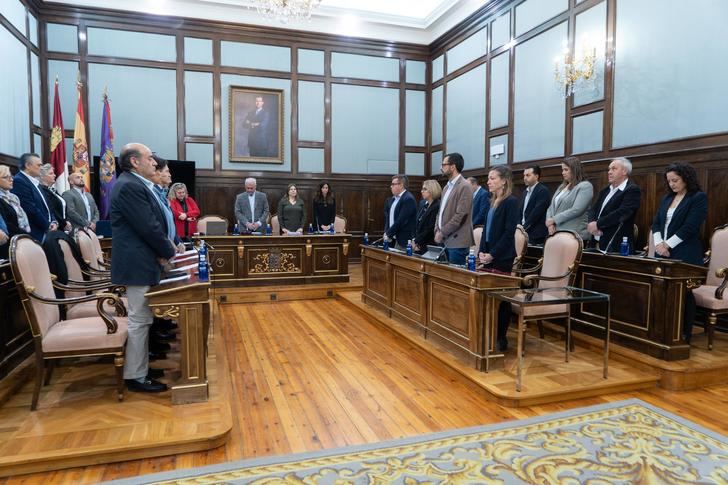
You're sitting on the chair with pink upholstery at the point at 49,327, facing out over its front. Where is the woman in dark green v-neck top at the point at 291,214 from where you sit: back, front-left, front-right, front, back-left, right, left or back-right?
front-left

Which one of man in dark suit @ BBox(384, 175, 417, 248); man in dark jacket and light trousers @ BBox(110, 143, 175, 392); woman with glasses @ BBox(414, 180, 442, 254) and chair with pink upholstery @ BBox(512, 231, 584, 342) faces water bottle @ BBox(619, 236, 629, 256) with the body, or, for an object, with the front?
man in dark jacket and light trousers @ BBox(110, 143, 175, 392)

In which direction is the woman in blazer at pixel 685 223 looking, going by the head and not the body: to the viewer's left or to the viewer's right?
to the viewer's left

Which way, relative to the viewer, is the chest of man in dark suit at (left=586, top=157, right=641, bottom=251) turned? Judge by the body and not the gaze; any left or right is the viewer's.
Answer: facing the viewer and to the left of the viewer

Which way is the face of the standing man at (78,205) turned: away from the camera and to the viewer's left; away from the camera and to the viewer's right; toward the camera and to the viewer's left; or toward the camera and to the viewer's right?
toward the camera and to the viewer's right

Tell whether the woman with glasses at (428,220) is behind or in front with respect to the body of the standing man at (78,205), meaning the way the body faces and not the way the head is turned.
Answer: in front

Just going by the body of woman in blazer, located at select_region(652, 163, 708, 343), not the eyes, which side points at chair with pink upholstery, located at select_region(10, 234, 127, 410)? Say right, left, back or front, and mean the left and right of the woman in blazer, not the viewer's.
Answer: front

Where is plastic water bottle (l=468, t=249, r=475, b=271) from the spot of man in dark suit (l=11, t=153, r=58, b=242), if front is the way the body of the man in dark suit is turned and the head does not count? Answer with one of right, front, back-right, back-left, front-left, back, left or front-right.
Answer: front-right

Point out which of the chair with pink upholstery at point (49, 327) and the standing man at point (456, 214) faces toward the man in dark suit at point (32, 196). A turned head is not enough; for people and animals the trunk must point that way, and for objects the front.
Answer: the standing man

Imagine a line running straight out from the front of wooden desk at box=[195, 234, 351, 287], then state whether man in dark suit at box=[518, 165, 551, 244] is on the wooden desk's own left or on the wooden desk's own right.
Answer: on the wooden desk's own left

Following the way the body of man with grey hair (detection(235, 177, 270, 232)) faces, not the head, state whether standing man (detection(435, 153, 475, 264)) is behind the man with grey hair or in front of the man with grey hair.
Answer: in front

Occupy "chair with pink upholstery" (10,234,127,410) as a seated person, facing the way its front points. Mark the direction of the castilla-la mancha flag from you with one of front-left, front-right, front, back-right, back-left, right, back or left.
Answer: left

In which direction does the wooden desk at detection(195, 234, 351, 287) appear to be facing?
toward the camera

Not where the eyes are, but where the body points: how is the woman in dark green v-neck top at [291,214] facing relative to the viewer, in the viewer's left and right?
facing the viewer

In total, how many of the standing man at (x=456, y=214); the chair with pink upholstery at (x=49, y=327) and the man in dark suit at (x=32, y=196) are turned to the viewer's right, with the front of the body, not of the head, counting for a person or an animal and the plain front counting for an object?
2

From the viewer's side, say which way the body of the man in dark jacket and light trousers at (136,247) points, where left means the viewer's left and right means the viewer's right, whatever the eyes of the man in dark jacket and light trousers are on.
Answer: facing to the right of the viewer
